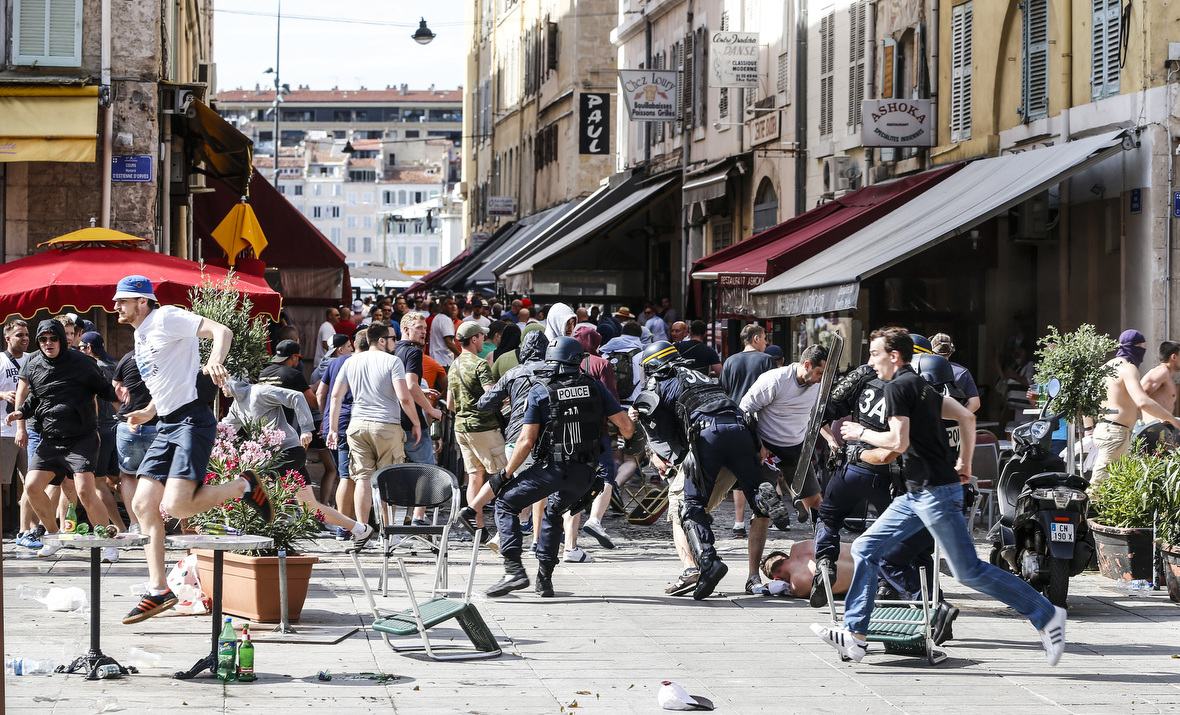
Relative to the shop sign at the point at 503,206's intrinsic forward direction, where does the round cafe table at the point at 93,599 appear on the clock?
The round cafe table is roughly at 12 o'clock from the shop sign.

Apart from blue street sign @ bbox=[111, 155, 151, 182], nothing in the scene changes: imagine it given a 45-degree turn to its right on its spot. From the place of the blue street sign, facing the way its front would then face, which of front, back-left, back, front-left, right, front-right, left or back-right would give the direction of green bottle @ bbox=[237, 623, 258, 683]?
front-left

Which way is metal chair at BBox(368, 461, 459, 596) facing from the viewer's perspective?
toward the camera

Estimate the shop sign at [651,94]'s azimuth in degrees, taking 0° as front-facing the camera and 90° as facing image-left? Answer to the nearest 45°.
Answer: approximately 0°

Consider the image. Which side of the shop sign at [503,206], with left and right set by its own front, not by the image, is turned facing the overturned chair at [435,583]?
front

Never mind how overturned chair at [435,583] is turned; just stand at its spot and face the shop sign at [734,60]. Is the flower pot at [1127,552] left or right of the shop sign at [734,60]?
right

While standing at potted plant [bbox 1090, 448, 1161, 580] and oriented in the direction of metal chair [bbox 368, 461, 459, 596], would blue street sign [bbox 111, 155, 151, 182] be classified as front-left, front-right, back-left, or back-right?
front-right

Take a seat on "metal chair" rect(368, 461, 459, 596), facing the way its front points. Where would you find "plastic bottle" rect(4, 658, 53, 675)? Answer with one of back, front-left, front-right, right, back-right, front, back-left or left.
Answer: front-right

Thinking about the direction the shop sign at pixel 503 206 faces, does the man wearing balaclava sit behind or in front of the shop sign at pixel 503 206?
in front

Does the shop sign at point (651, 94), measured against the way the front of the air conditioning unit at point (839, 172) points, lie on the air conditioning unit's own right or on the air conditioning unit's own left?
on the air conditioning unit's own right

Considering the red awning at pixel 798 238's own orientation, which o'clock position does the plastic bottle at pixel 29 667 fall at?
The plastic bottle is roughly at 11 o'clock from the red awning.

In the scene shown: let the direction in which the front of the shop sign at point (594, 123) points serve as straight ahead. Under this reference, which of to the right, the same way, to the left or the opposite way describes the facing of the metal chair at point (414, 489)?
the same way

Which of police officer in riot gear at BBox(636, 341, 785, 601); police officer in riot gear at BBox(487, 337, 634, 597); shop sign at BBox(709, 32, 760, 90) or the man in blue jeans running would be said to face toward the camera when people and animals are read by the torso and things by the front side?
the shop sign

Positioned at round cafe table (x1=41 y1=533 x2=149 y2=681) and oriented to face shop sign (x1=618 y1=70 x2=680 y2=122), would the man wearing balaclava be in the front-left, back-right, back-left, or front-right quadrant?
front-right

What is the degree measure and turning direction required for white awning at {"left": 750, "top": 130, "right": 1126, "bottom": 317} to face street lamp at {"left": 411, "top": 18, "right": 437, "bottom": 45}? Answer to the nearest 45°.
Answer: approximately 90° to its right

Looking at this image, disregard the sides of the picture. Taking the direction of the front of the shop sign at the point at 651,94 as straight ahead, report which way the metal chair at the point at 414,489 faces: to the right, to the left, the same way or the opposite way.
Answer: the same way
